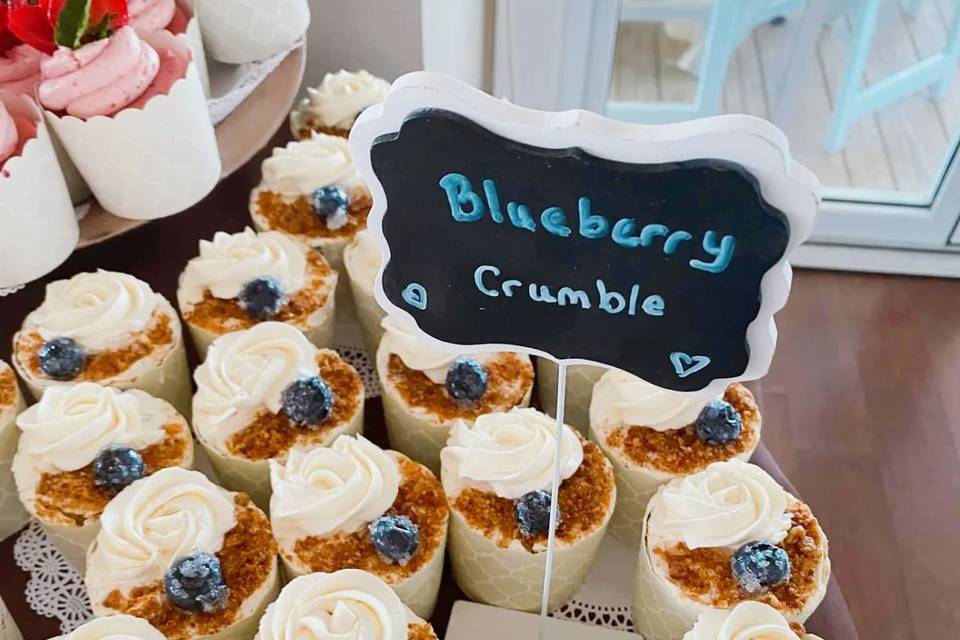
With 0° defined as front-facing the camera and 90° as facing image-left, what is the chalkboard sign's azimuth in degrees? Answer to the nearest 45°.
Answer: approximately 0°

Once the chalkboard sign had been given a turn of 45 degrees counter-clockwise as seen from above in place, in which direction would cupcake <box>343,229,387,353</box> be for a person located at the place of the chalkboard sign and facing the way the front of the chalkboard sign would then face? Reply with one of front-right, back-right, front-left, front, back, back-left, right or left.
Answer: back

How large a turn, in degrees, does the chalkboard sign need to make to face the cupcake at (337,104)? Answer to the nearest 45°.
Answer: approximately 135° to its right

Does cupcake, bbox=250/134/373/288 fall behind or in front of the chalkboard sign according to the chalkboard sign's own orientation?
behind

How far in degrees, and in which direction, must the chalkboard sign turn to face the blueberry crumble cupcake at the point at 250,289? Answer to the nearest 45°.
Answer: approximately 135° to its right

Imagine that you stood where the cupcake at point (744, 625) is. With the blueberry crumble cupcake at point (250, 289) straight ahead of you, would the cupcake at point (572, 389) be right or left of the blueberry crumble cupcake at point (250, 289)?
right
